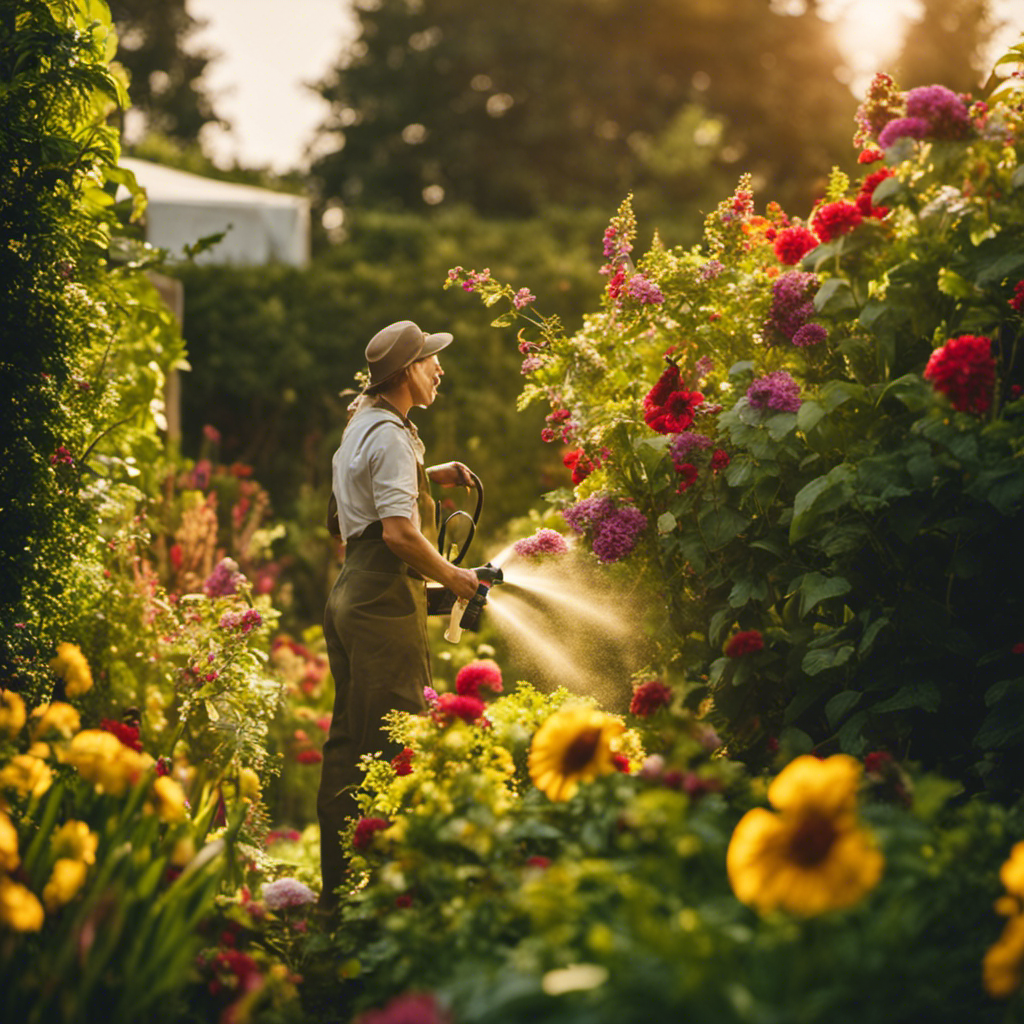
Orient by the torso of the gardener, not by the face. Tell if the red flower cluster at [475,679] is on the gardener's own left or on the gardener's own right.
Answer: on the gardener's own right

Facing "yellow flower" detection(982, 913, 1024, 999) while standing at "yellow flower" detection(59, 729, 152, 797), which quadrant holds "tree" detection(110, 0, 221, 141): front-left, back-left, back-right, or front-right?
back-left

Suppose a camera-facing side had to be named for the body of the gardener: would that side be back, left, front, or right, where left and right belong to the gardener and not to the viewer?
right

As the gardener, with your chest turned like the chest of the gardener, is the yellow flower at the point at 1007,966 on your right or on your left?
on your right

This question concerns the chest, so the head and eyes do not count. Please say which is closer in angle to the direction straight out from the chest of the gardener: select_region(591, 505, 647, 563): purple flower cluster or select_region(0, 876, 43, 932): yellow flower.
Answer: the purple flower cluster

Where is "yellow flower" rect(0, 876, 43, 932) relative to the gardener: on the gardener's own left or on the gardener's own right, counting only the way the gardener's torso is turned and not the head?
on the gardener's own right

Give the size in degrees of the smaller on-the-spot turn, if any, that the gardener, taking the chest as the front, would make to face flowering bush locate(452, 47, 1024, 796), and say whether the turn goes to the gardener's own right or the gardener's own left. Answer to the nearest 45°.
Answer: approximately 45° to the gardener's own right
